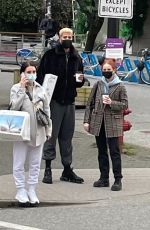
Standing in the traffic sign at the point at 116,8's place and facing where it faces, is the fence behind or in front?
behind

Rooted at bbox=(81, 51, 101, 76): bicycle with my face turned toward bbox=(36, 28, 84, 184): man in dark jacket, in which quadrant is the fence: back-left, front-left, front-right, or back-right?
back-right

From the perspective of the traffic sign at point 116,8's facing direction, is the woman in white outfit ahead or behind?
ahead

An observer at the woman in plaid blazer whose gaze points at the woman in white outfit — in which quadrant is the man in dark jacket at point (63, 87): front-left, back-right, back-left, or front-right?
front-right

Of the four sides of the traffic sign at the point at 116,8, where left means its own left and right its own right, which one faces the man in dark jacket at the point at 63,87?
front

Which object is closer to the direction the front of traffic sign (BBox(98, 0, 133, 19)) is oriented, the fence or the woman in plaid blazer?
the woman in plaid blazer

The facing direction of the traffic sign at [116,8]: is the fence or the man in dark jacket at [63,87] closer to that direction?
the man in dark jacket

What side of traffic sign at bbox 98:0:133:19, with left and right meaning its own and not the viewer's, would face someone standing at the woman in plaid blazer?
front

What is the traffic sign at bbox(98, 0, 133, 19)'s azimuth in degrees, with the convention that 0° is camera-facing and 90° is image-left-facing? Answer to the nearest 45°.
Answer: approximately 0°

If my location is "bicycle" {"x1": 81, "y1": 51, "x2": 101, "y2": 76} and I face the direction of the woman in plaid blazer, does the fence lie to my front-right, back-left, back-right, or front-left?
back-right
